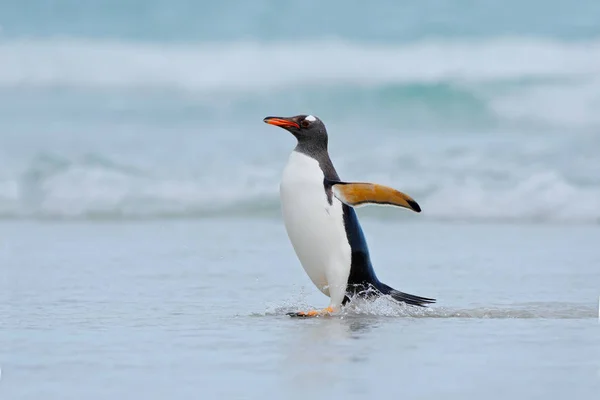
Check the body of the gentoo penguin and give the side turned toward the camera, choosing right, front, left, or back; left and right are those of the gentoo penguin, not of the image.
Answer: left
